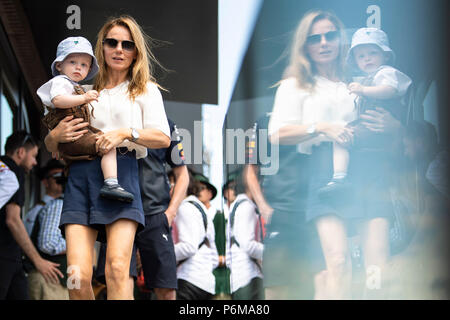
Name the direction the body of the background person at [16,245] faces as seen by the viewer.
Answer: to the viewer's right

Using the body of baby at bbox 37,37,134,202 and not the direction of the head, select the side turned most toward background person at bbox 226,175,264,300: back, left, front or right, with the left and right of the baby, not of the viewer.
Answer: left
